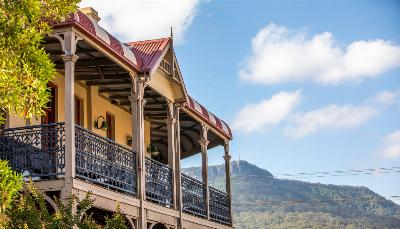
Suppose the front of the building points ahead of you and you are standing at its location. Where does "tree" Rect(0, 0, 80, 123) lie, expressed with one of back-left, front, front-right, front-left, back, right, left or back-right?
front-right

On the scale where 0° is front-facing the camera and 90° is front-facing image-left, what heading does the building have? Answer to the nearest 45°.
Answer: approximately 315°
